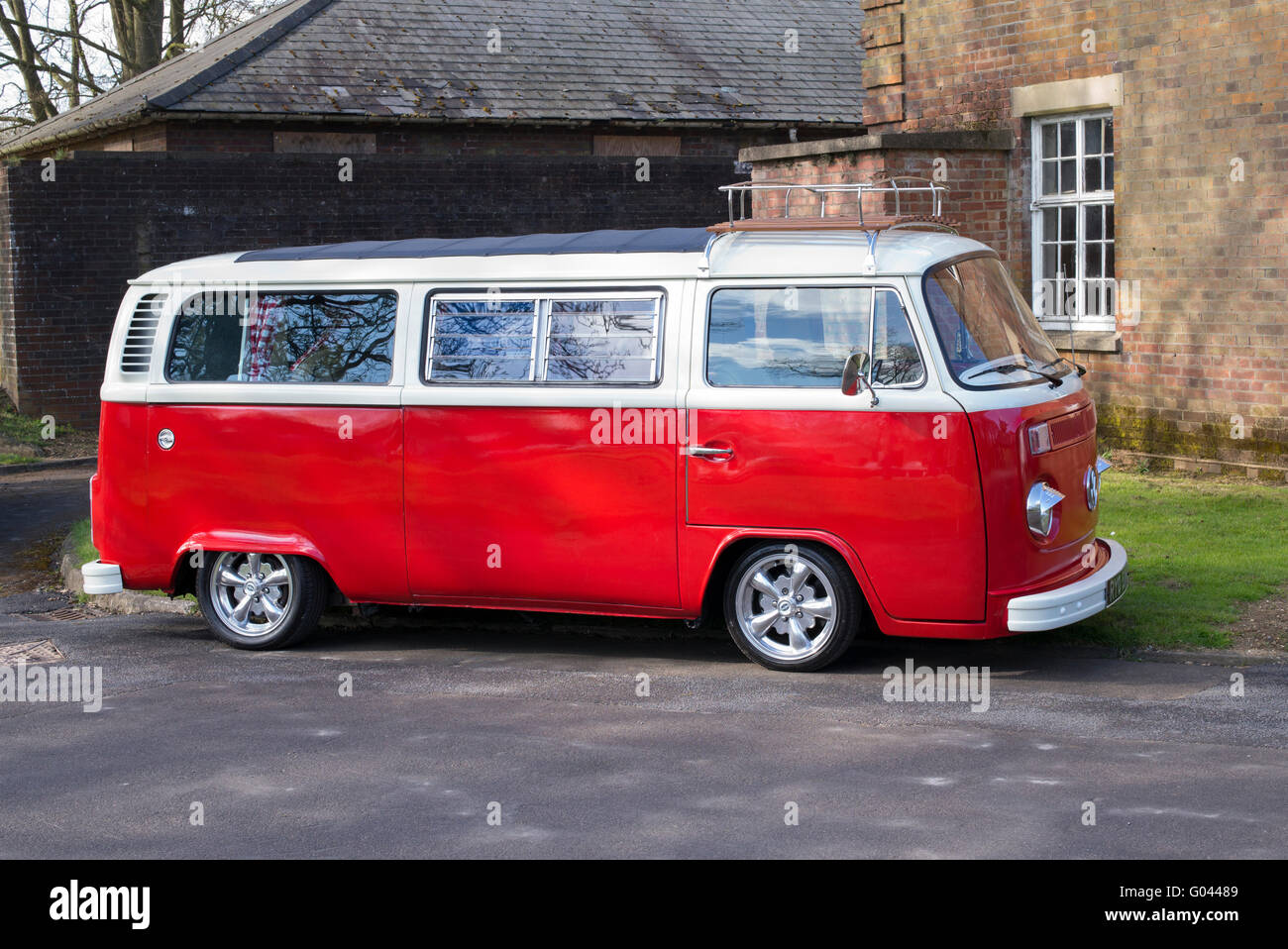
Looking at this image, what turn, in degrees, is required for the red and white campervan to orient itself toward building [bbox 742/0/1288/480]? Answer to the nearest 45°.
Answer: approximately 45° to its left

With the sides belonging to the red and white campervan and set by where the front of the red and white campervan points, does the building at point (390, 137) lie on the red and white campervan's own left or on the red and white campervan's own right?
on the red and white campervan's own left

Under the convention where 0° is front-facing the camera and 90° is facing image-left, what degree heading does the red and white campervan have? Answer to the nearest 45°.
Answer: approximately 270°
